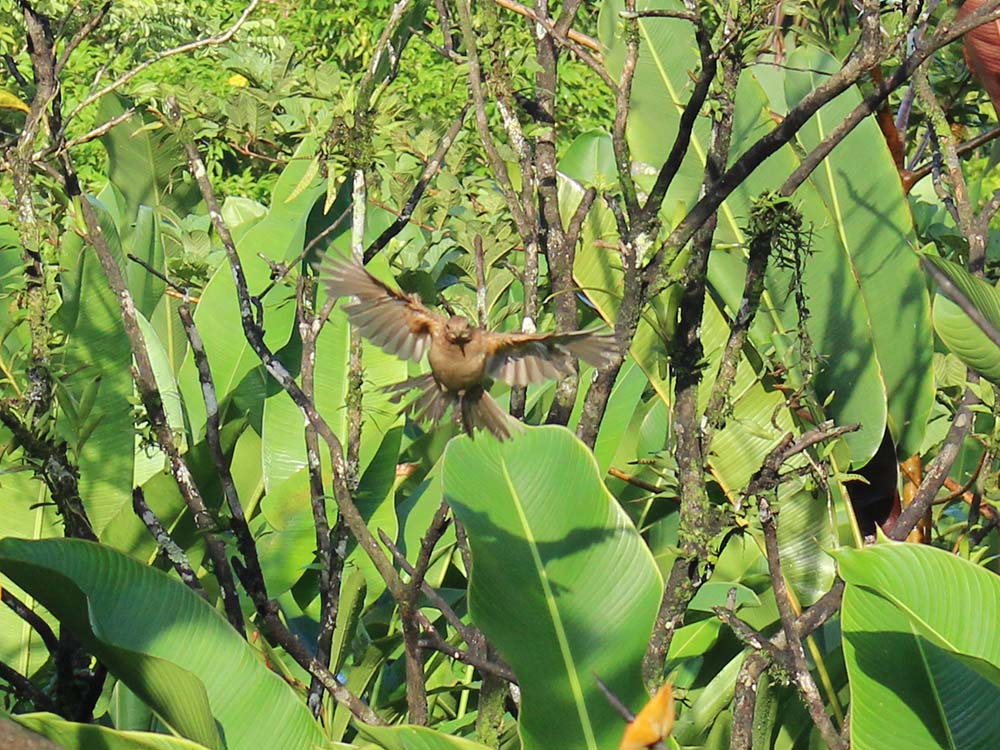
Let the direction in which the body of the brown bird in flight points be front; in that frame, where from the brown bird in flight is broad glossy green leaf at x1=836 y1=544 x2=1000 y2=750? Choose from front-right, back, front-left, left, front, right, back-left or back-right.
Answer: left

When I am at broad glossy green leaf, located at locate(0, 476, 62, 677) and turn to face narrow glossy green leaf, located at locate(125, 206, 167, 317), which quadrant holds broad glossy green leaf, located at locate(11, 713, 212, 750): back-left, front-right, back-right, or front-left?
back-right

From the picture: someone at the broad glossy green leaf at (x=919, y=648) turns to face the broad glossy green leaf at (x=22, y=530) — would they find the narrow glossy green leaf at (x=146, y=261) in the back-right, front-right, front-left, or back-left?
front-right

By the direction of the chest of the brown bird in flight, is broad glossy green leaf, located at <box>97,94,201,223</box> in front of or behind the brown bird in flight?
behind

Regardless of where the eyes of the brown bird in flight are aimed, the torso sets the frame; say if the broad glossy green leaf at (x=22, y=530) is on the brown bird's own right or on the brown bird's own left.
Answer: on the brown bird's own right

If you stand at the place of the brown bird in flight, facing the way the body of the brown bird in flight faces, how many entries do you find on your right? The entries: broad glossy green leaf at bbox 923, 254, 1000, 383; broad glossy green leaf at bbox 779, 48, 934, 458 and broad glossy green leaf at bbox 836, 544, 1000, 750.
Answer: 0

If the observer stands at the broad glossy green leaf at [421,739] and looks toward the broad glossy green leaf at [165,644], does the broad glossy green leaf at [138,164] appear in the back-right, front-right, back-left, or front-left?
front-right

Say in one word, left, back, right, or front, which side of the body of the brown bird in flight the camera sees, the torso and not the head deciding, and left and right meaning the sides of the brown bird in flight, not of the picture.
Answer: front

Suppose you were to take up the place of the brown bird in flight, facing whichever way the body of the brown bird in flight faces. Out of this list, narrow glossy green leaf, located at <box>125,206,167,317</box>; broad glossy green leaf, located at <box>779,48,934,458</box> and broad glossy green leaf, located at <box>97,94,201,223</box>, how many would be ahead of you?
0
